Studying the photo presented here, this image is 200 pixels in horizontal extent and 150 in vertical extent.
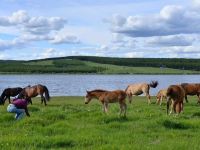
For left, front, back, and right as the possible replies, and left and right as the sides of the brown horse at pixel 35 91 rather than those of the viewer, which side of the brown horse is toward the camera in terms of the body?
left

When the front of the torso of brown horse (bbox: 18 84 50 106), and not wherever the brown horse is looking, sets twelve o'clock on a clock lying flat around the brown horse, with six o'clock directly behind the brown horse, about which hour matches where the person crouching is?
The person crouching is roughly at 9 o'clock from the brown horse.

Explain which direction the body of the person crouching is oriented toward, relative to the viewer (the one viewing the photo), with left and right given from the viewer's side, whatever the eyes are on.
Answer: facing to the right of the viewer

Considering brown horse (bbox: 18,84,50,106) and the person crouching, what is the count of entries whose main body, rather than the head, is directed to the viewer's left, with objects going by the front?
1

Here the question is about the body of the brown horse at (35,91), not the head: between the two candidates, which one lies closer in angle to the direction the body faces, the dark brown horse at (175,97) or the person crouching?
the person crouching
